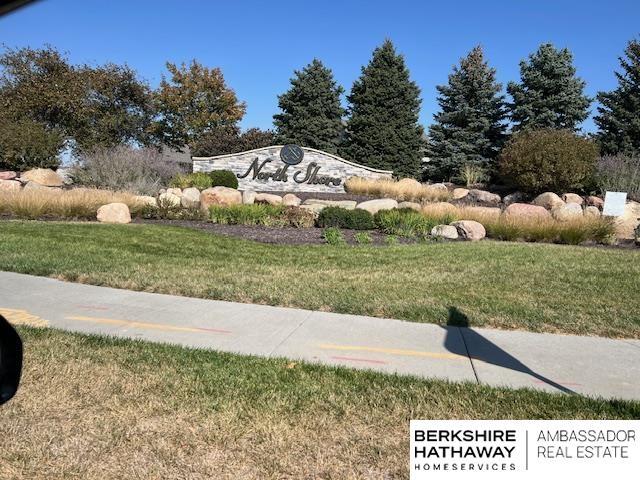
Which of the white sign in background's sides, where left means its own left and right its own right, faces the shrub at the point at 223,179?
right

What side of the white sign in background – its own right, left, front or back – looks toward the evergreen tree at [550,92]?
back

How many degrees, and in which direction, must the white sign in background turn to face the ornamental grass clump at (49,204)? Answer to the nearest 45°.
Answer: approximately 45° to its right

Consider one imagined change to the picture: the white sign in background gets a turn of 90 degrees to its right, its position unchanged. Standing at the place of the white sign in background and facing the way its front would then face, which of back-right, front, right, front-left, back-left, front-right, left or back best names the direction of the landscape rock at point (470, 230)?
front-left

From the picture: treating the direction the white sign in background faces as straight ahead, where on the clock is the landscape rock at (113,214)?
The landscape rock is roughly at 2 o'clock from the white sign in background.

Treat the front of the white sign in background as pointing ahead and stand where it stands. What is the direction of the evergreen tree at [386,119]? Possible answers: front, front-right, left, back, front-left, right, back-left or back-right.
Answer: back-right

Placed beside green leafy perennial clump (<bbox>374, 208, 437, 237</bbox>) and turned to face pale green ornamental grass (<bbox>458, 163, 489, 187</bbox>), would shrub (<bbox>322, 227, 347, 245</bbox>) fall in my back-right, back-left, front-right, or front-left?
back-left

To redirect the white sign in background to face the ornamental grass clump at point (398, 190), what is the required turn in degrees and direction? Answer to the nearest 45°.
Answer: approximately 135° to its right

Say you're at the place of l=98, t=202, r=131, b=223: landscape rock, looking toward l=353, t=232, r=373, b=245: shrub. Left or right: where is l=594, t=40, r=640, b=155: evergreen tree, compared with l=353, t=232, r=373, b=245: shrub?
left

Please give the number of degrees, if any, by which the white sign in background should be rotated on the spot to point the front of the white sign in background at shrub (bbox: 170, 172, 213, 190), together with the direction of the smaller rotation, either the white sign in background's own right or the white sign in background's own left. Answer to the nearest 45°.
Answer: approximately 90° to the white sign in background's own right

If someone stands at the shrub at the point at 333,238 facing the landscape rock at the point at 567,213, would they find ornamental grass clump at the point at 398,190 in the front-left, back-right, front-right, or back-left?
front-left

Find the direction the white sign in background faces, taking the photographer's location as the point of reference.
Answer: facing the viewer

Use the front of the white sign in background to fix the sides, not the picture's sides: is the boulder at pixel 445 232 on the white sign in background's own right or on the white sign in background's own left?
on the white sign in background's own right

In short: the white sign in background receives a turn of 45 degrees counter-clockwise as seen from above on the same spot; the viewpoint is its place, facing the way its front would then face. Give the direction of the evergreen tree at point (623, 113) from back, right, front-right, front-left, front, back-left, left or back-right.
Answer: back-left

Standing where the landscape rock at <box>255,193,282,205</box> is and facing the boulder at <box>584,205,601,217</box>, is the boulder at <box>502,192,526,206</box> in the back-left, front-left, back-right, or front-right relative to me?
front-left

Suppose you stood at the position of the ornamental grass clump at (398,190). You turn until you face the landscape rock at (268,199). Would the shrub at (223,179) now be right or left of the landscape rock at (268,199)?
right

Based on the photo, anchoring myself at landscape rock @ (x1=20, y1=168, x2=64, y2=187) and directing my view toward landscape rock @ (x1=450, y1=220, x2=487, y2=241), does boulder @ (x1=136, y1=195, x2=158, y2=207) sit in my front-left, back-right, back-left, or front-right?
front-right
